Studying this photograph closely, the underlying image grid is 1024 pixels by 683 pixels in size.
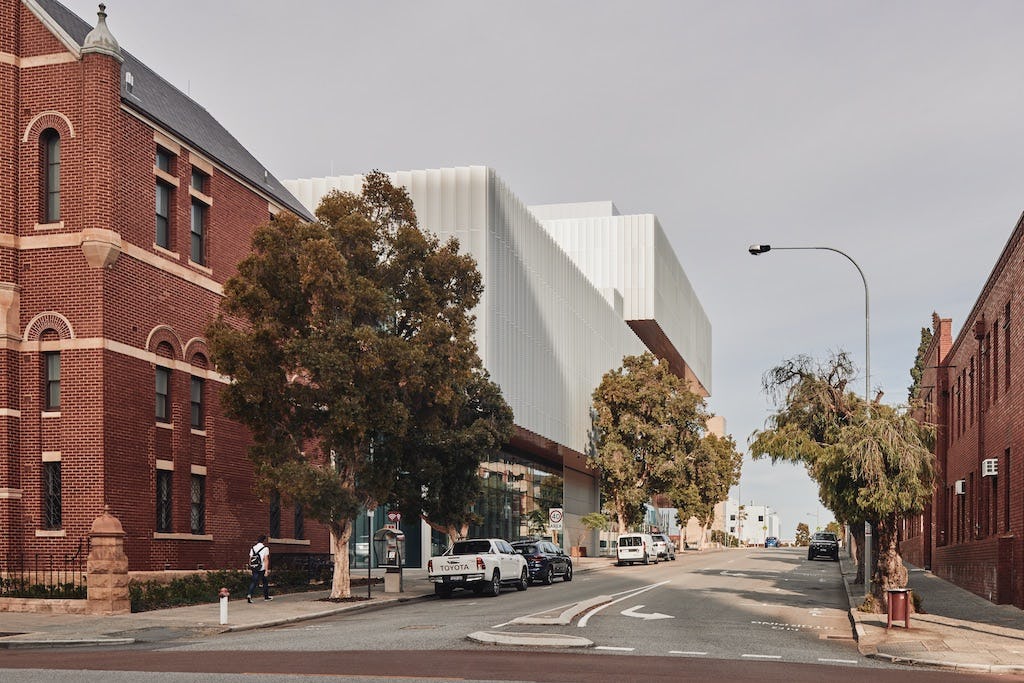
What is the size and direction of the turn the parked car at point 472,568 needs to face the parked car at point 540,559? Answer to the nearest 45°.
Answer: approximately 45° to its left

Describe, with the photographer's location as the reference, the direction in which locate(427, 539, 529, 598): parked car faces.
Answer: facing away from the viewer and to the right of the viewer

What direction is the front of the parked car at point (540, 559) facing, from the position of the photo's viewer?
facing away from the viewer and to the right of the viewer

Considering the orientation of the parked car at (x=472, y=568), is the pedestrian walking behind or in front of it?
behind

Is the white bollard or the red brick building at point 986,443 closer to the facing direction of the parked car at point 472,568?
the red brick building

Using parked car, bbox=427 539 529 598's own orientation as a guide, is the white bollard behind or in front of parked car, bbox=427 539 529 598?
behind

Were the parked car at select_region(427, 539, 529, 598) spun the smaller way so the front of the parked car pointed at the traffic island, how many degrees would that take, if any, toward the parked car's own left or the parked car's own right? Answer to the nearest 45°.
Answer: approximately 135° to the parked car's own right
